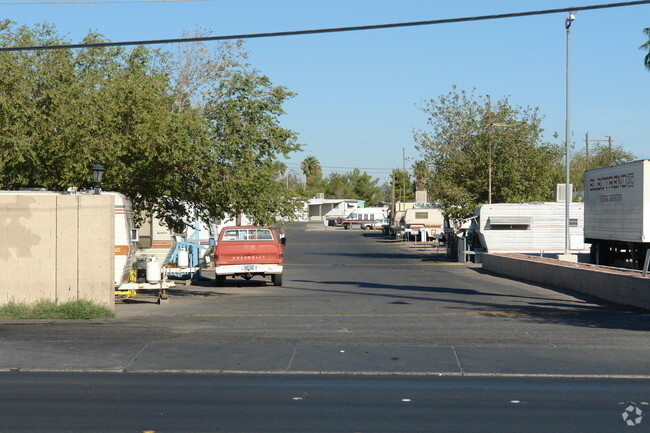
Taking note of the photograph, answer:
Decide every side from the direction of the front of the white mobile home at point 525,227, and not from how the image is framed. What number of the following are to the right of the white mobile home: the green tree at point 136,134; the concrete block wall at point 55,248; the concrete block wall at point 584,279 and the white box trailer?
0

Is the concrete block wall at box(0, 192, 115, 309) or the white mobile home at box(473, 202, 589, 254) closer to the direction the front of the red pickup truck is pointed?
the white mobile home

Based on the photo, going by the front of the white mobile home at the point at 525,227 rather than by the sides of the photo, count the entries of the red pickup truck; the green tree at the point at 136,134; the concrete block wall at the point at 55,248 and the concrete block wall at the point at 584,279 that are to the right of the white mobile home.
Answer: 0

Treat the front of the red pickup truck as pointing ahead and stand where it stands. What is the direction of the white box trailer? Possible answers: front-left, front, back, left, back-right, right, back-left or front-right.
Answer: right

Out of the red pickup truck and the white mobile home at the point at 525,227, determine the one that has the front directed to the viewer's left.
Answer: the white mobile home

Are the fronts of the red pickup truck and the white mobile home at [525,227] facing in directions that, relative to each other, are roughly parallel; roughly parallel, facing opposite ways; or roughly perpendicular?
roughly perpendicular

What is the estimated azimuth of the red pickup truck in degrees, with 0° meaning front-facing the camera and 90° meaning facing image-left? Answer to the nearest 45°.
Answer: approximately 180°

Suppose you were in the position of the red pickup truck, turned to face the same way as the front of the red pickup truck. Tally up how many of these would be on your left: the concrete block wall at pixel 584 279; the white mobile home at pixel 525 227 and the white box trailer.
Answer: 0

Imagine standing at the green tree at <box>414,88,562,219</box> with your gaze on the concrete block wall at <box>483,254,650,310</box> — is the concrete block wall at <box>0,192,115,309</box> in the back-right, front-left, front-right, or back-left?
front-right

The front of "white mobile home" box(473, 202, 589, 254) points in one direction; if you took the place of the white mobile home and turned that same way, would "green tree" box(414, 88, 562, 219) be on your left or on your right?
on your right

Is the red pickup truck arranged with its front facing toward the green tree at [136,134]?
no

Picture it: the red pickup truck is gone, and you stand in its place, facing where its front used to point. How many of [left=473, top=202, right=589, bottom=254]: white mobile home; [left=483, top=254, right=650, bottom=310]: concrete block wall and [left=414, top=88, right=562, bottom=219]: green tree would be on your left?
0

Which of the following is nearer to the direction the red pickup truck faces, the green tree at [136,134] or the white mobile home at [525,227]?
the white mobile home

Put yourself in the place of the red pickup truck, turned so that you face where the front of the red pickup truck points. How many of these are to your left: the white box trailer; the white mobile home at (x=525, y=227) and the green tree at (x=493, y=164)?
0

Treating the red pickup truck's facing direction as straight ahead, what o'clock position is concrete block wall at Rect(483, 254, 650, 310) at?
The concrete block wall is roughly at 4 o'clock from the red pickup truck.

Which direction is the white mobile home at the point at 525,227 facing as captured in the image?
to the viewer's left

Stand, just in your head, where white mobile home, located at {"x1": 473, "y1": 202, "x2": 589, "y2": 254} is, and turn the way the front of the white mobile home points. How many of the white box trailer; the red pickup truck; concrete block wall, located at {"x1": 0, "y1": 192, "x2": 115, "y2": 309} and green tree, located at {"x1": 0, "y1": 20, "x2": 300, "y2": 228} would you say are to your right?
0
